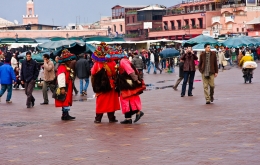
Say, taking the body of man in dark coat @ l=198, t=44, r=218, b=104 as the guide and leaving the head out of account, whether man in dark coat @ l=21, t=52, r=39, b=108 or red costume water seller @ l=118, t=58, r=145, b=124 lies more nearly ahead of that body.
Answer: the red costume water seller

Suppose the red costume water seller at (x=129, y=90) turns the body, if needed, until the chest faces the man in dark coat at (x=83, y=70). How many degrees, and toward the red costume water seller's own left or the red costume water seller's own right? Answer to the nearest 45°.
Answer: approximately 90° to the red costume water seller's own right

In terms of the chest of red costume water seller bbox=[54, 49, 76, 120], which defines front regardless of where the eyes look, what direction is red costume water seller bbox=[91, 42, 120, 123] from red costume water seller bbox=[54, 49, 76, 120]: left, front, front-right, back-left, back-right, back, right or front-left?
front-right

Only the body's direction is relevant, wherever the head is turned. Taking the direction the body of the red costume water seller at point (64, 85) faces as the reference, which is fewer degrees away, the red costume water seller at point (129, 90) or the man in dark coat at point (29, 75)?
the red costume water seller

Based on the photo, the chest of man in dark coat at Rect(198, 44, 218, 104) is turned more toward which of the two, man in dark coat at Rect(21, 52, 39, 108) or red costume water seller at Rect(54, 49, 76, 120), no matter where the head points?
the red costume water seller

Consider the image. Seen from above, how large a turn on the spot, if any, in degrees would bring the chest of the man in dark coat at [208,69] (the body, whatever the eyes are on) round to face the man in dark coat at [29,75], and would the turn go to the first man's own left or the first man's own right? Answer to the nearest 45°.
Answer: approximately 90° to the first man's own right

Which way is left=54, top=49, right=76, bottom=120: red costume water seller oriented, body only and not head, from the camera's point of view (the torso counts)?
to the viewer's right

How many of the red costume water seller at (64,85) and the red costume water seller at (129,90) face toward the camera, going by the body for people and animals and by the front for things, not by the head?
0
